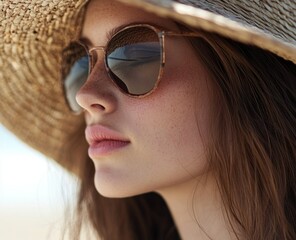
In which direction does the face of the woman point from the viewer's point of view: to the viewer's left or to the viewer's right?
to the viewer's left
